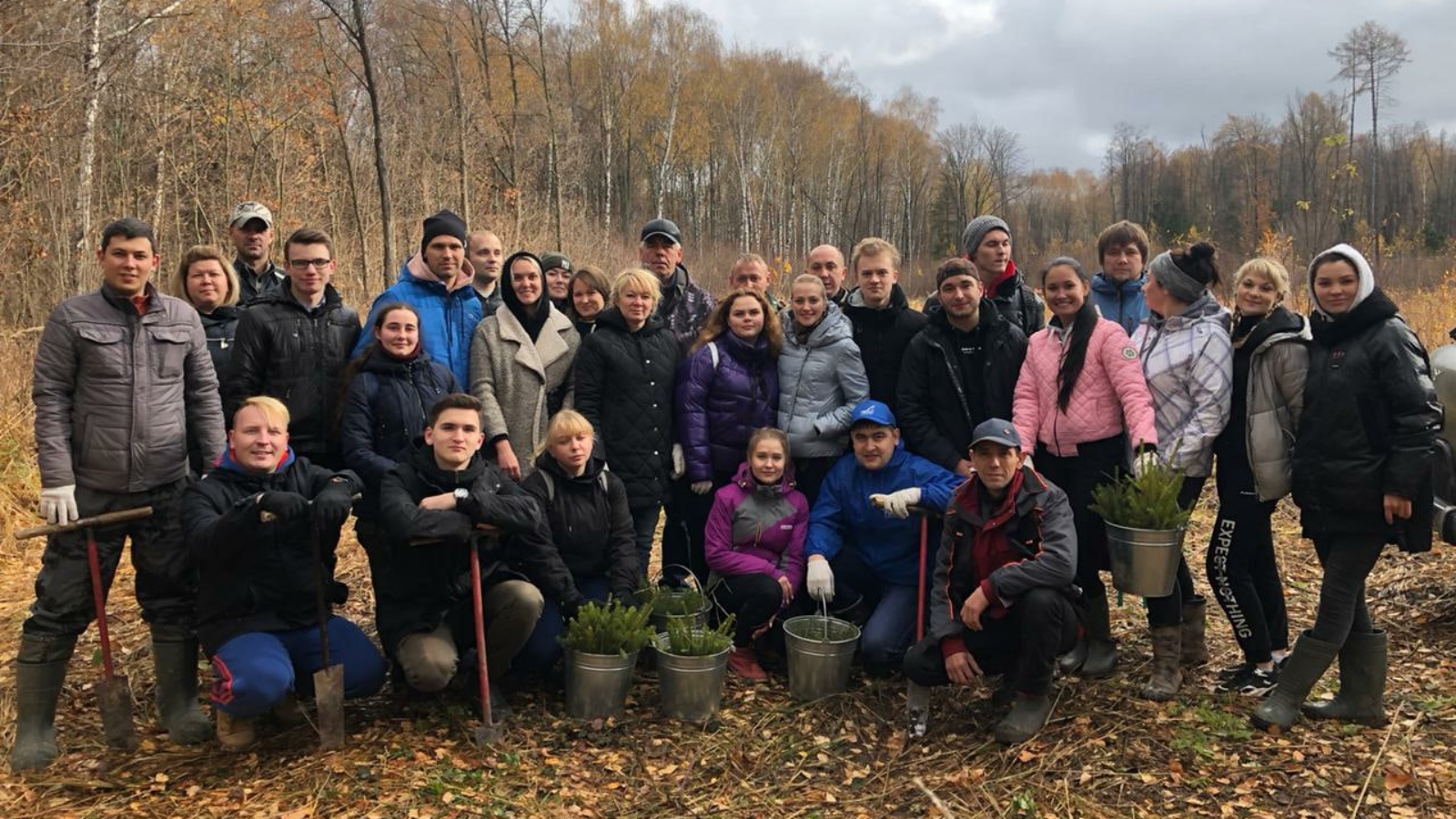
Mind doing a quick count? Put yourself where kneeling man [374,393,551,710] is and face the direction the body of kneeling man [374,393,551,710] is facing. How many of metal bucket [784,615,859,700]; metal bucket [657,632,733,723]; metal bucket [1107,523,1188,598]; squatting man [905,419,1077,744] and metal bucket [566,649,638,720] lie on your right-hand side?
0

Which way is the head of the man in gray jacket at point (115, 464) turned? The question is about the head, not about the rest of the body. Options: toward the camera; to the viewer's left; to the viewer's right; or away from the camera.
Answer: toward the camera

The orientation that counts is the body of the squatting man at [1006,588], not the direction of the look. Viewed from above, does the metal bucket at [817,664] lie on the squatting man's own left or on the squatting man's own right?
on the squatting man's own right

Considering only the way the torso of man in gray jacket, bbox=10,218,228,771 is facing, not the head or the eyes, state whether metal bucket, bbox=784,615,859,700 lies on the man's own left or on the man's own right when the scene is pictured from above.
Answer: on the man's own left

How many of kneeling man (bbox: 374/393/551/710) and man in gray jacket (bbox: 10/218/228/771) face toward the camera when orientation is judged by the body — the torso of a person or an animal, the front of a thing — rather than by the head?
2

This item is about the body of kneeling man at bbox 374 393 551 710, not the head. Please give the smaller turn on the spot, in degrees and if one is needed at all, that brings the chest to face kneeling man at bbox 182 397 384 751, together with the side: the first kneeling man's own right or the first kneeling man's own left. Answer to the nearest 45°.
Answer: approximately 90° to the first kneeling man's own right

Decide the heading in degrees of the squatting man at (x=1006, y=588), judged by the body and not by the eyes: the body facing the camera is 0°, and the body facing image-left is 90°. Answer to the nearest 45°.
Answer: approximately 45°

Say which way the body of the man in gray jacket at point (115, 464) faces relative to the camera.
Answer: toward the camera

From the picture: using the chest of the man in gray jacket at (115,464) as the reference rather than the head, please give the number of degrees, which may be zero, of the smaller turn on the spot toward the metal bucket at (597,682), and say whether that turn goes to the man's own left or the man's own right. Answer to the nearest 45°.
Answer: approximately 45° to the man's own left

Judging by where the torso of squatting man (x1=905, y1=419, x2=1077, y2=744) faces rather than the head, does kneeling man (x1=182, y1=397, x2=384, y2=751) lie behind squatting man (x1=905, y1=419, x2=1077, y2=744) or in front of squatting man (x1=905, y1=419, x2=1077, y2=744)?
in front

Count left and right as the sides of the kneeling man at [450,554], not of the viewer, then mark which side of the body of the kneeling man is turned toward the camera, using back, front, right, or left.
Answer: front

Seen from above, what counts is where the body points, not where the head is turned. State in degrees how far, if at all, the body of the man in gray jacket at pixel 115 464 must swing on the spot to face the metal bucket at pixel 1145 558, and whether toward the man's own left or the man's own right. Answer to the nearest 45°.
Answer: approximately 45° to the man's own left

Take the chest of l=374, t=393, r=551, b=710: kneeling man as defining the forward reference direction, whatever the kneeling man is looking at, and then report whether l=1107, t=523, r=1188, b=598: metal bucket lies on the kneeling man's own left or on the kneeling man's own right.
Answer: on the kneeling man's own left
